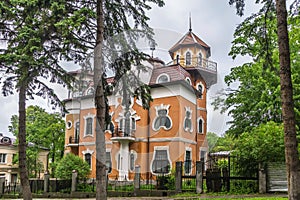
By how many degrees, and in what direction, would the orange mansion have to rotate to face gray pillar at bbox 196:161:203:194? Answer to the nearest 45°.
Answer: approximately 45° to its left

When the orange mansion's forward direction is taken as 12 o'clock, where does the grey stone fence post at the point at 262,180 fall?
The grey stone fence post is roughly at 10 o'clock from the orange mansion.

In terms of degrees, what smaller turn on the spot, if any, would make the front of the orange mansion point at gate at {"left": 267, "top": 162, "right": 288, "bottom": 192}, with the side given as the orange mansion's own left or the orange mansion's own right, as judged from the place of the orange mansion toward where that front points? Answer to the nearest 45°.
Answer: approximately 45° to the orange mansion's own left

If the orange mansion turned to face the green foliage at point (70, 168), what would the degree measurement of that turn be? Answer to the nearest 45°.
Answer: approximately 45° to its right

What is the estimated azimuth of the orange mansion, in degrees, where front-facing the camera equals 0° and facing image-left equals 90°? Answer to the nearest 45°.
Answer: approximately 45°
